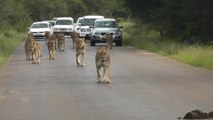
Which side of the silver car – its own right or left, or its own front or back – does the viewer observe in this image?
front

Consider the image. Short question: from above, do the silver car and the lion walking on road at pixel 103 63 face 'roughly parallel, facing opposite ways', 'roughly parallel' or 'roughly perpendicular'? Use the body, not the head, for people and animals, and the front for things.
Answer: roughly parallel

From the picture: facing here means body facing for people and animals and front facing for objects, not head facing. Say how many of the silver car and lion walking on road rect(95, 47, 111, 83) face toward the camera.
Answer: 2

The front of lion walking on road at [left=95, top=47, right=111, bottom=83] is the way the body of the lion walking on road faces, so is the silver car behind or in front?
behind

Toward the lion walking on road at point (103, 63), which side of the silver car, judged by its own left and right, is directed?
front
